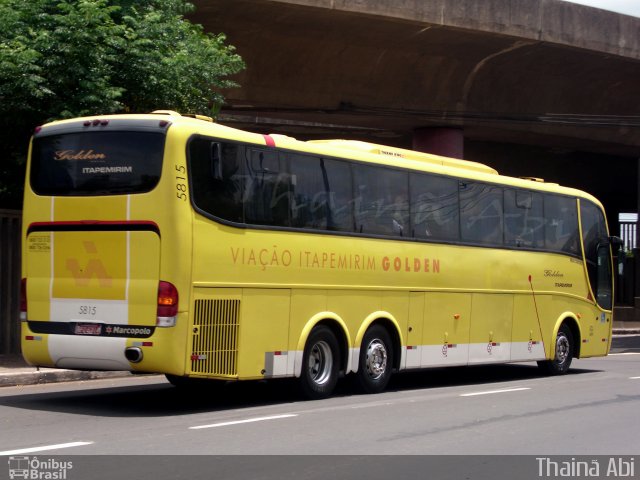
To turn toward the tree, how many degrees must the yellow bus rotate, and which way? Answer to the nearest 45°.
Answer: approximately 90° to its left

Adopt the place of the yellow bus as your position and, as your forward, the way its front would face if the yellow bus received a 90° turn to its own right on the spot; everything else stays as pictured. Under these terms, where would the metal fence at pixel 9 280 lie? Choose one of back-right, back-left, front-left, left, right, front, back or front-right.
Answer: back

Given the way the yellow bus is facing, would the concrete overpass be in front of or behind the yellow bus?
in front

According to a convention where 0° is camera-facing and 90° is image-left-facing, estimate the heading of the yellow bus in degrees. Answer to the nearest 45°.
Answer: approximately 225°
